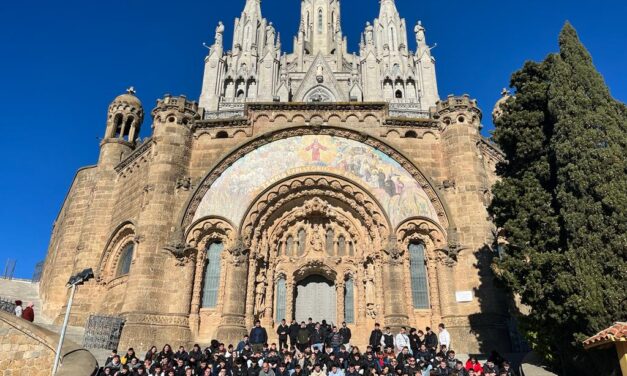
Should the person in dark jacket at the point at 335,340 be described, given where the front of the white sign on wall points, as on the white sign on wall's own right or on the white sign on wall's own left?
on the white sign on wall's own right

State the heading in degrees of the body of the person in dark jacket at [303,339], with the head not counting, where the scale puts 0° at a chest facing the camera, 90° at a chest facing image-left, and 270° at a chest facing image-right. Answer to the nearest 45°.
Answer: approximately 0°

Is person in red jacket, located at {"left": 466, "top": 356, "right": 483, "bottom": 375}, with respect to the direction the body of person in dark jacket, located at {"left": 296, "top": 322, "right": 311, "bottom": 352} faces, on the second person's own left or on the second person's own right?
on the second person's own left

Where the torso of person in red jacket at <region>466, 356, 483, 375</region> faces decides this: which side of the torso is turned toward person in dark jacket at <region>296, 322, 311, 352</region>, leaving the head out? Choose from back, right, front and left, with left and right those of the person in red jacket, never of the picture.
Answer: right

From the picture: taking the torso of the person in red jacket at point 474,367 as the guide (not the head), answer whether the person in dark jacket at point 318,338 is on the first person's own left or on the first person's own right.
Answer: on the first person's own right

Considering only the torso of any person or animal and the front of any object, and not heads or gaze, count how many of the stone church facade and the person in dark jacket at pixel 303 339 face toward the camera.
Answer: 2

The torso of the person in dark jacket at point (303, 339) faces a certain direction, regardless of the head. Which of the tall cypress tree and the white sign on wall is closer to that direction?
the tall cypress tree
